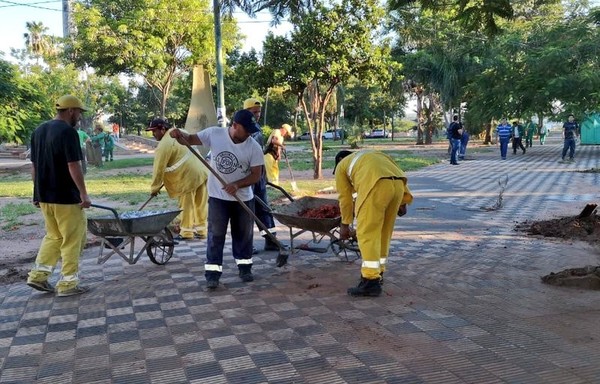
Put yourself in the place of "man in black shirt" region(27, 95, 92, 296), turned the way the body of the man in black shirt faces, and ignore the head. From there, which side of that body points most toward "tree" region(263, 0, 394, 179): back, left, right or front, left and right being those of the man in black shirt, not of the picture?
front

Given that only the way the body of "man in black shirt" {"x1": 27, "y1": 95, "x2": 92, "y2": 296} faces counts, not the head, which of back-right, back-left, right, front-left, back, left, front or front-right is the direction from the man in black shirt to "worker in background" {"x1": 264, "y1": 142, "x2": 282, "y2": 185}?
front

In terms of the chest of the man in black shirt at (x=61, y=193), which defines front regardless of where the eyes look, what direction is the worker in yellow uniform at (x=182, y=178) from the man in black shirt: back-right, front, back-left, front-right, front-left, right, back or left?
front

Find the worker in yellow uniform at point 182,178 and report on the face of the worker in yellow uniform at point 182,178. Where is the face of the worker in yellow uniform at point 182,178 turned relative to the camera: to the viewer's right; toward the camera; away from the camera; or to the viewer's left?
to the viewer's left

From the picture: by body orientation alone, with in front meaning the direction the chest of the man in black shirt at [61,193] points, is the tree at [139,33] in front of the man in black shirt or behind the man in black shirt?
in front

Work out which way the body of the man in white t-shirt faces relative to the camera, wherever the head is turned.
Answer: toward the camera

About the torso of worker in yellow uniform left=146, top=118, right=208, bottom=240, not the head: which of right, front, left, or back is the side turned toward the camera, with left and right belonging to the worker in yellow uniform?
left

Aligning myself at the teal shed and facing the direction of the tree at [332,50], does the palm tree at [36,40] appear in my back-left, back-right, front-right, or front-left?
front-right

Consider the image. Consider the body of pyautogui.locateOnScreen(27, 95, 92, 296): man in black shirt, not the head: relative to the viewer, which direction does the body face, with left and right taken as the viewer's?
facing away from the viewer and to the right of the viewer

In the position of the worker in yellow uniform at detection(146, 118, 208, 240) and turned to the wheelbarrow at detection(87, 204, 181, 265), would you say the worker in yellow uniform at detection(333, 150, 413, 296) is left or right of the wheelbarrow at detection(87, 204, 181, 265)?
left

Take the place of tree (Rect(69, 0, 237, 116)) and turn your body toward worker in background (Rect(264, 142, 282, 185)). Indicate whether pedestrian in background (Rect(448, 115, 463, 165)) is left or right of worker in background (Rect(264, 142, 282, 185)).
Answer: left

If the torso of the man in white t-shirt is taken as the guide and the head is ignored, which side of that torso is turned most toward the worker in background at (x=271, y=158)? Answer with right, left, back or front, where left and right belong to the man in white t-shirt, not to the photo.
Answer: back
